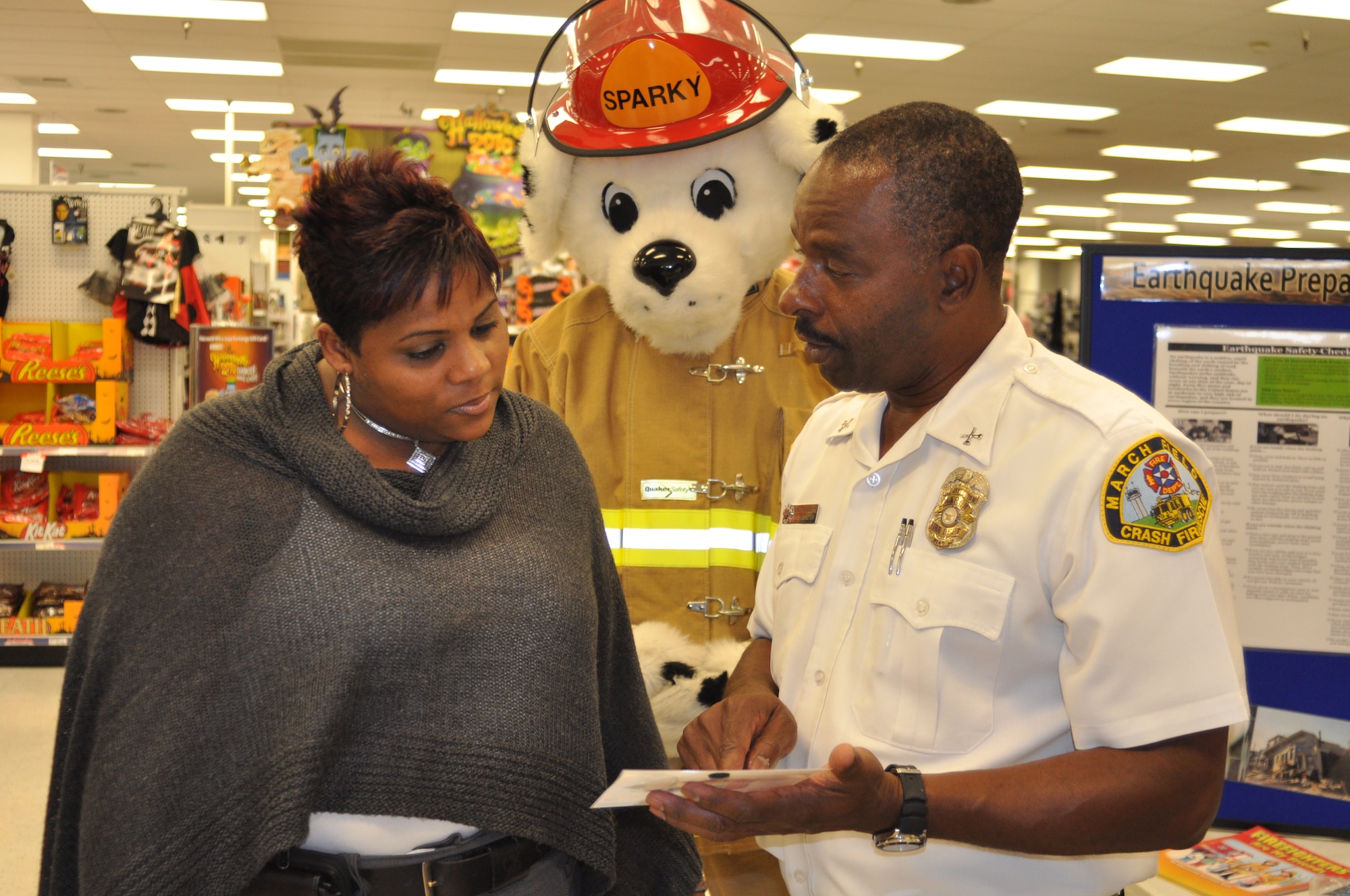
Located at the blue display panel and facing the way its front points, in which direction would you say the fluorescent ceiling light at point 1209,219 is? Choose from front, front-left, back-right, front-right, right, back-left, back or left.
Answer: back

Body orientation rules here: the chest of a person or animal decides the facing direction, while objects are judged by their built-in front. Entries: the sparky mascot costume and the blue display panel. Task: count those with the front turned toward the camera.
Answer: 2

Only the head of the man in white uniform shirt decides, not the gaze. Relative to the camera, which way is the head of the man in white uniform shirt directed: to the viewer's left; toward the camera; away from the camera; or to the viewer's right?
to the viewer's left

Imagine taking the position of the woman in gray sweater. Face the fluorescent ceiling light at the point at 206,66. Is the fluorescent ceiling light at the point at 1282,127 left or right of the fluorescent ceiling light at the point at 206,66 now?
right

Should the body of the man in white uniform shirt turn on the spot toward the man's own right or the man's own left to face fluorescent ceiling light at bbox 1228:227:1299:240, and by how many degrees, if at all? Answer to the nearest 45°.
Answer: approximately 135° to the man's own right

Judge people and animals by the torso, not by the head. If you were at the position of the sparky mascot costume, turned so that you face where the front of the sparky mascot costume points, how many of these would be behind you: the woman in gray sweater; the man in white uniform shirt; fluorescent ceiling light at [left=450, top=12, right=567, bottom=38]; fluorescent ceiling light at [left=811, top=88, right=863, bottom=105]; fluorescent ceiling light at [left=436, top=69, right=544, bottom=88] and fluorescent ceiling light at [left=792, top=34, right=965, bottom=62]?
4

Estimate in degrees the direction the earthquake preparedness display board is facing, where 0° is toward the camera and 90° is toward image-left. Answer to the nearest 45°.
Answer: approximately 0°

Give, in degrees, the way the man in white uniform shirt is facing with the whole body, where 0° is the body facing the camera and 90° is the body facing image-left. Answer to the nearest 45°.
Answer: approximately 45°

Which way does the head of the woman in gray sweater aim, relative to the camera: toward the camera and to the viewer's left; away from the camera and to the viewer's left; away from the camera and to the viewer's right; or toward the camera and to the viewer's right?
toward the camera and to the viewer's right

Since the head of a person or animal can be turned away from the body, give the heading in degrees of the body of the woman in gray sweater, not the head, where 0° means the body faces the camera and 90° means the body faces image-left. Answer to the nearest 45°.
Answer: approximately 315°
